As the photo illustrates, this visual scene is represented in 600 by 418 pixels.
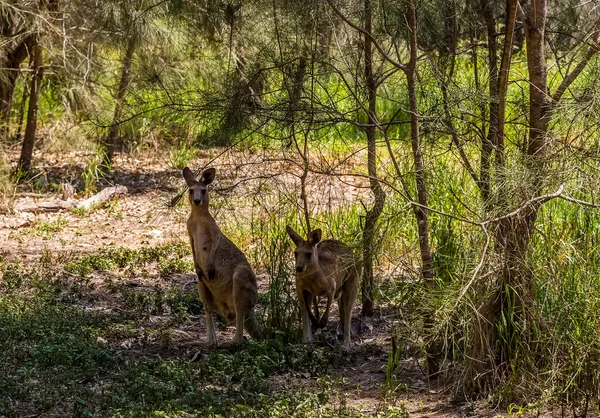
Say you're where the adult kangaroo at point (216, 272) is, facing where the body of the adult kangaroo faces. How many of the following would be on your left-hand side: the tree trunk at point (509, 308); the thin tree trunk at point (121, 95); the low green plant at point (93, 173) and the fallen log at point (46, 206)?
1

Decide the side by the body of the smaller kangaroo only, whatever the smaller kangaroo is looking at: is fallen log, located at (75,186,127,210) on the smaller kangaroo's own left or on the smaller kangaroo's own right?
on the smaller kangaroo's own right

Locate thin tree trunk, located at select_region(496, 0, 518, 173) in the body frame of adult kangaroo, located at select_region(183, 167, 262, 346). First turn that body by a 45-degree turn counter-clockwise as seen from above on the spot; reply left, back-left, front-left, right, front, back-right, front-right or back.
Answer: front-left

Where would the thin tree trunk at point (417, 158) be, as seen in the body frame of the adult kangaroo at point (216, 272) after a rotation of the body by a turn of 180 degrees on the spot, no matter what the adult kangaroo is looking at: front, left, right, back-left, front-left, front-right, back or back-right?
right

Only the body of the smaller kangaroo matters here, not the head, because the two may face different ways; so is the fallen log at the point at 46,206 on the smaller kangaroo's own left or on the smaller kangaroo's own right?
on the smaller kangaroo's own right

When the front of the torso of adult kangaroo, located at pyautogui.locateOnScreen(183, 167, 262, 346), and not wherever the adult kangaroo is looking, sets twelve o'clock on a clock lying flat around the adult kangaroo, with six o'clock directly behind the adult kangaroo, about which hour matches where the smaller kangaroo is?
The smaller kangaroo is roughly at 8 o'clock from the adult kangaroo.

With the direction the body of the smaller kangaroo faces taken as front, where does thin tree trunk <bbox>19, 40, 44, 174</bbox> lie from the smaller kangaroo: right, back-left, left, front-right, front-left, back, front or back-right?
right

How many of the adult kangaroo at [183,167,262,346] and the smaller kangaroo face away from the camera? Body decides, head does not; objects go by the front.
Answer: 0

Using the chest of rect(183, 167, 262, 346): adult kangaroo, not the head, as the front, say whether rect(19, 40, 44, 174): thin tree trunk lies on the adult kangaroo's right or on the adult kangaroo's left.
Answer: on the adult kangaroo's right

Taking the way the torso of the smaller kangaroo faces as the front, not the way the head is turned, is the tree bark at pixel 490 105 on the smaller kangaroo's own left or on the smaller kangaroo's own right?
on the smaller kangaroo's own left

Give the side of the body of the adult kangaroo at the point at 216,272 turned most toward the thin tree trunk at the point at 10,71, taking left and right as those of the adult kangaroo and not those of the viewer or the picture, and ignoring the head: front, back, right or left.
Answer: right

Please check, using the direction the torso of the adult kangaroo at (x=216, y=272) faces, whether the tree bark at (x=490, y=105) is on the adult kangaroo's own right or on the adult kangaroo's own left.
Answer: on the adult kangaroo's own left

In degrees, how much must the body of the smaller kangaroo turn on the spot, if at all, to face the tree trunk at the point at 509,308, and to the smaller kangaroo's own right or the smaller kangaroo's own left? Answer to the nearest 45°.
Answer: approximately 90° to the smaller kangaroo's own left

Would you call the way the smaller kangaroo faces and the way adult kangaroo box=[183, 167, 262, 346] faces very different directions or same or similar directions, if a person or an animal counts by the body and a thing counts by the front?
same or similar directions

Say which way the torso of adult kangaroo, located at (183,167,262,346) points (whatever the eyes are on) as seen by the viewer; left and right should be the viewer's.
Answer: facing the viewer and to the left of the viewer
